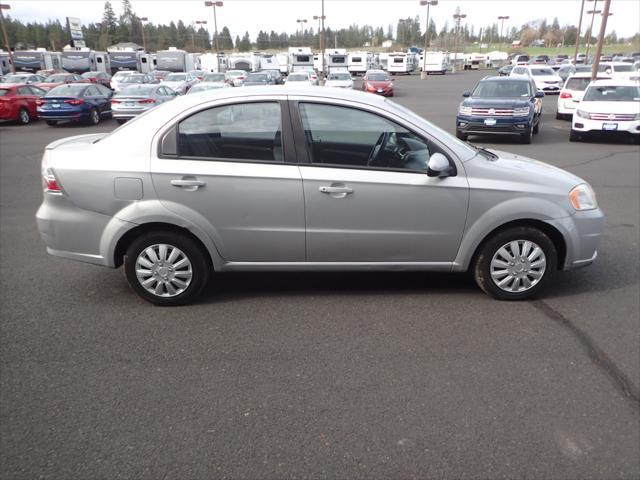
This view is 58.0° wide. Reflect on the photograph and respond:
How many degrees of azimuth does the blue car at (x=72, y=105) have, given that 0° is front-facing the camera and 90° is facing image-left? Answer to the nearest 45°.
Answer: approximately 225°

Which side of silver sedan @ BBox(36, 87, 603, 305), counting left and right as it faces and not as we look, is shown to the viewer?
right

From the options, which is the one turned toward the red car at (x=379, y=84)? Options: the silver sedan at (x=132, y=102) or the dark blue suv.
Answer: the silver sedan

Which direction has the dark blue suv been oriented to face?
toward the camera

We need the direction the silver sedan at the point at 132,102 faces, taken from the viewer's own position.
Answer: facing away from the viewer and to the right of the viewer

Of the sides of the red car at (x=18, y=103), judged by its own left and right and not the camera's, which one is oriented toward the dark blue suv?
right

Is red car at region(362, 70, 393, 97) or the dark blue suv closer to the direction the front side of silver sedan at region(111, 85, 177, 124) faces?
the red car

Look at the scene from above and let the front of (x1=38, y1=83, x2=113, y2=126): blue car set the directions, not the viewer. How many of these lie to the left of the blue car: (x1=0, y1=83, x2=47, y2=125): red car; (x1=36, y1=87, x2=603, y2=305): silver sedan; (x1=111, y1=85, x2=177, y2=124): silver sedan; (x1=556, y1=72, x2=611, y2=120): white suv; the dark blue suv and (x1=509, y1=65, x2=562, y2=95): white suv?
1

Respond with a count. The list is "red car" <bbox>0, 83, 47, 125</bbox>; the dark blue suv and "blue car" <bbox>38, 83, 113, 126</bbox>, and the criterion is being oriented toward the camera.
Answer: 1

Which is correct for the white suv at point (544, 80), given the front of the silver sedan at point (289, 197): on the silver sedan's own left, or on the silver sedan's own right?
on the silver sedan's own left

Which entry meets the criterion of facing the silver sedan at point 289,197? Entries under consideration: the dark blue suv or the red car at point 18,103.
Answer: the dark blue suv

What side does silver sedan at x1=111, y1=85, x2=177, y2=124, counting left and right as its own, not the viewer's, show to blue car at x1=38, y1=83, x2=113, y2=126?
left

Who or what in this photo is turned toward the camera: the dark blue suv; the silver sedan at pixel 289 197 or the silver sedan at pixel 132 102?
the dark blue suv

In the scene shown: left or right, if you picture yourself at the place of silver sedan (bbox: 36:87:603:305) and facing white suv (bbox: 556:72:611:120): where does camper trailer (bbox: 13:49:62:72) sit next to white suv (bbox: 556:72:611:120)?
left

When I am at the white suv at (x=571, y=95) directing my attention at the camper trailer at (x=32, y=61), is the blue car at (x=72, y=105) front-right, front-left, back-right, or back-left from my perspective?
front-left

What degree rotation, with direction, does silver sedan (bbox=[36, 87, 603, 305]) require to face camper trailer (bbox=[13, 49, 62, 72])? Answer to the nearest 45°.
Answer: approximately 135° to its left

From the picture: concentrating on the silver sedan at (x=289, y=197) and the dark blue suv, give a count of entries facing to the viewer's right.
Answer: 1
